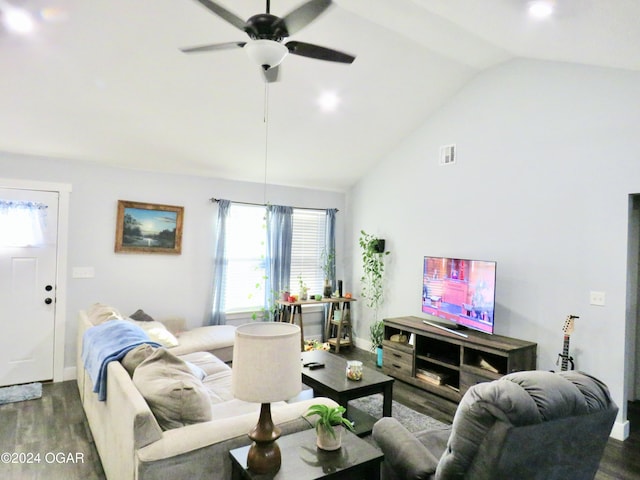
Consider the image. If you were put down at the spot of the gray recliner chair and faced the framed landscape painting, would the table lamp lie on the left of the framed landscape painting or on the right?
left

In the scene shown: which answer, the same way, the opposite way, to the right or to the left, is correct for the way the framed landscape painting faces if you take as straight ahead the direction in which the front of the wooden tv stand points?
to the left

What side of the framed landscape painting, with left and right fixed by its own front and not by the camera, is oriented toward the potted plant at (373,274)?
left

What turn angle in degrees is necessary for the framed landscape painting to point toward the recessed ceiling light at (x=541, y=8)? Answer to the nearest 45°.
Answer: approximately 45° to its left

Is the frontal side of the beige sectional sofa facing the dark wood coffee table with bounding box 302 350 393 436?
yes

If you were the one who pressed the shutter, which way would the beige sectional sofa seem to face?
facing away from the viewer and to the right of the viewer

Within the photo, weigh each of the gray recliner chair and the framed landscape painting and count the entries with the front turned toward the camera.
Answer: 1

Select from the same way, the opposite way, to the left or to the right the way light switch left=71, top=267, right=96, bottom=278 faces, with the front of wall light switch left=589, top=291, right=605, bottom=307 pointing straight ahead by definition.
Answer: to the left

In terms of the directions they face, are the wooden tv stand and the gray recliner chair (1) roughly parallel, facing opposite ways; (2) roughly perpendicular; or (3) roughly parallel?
roughly perpendicular

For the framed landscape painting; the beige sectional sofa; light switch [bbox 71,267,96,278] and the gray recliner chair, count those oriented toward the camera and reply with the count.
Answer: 2
